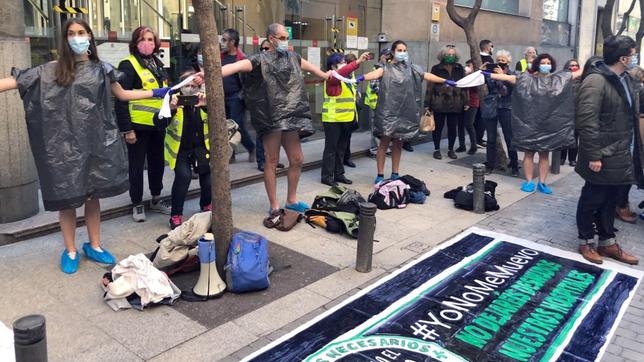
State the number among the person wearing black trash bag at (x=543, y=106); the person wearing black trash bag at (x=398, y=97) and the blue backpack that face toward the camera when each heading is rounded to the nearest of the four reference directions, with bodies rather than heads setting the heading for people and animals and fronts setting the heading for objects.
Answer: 3

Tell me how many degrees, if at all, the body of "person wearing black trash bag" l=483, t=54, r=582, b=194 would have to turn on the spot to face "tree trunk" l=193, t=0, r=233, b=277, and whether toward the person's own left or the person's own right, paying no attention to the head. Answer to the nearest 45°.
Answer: approximately 45° to the person's own right

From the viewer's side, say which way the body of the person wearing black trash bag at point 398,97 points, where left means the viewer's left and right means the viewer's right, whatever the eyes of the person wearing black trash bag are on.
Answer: facing the viewer

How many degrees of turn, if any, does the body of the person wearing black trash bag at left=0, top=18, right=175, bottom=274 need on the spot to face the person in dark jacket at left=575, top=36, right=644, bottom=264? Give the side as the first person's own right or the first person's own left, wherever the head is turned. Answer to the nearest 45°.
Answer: approximately 90° to the first person's own left

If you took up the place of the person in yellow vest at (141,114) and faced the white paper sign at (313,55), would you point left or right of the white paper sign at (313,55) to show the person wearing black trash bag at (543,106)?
right

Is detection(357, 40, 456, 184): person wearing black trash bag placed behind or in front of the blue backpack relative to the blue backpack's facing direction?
behind

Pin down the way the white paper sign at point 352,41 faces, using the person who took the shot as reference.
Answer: facing the viewer

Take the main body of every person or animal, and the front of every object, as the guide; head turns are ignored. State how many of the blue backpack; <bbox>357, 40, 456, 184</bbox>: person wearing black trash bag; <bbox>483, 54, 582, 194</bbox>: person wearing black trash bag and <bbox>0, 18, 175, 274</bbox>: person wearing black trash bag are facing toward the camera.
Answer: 4

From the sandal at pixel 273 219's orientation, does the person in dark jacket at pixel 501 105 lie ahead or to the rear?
to the rear

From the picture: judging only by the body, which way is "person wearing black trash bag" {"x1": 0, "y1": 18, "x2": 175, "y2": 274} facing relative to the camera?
toward the camera

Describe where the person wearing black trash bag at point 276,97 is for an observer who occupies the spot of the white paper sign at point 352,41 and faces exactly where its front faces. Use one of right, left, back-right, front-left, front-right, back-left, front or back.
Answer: front

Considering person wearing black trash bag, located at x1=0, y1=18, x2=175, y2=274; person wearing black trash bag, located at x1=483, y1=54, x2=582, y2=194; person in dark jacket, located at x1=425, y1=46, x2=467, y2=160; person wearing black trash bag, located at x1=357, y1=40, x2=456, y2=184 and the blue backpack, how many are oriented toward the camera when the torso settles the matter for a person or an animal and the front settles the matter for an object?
5

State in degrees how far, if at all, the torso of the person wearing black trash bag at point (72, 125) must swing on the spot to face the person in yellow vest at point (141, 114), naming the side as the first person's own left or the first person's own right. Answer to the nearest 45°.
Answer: approximately 135° to the first person's own left

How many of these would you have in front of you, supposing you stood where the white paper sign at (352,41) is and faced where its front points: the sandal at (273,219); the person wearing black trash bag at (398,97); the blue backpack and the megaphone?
4
